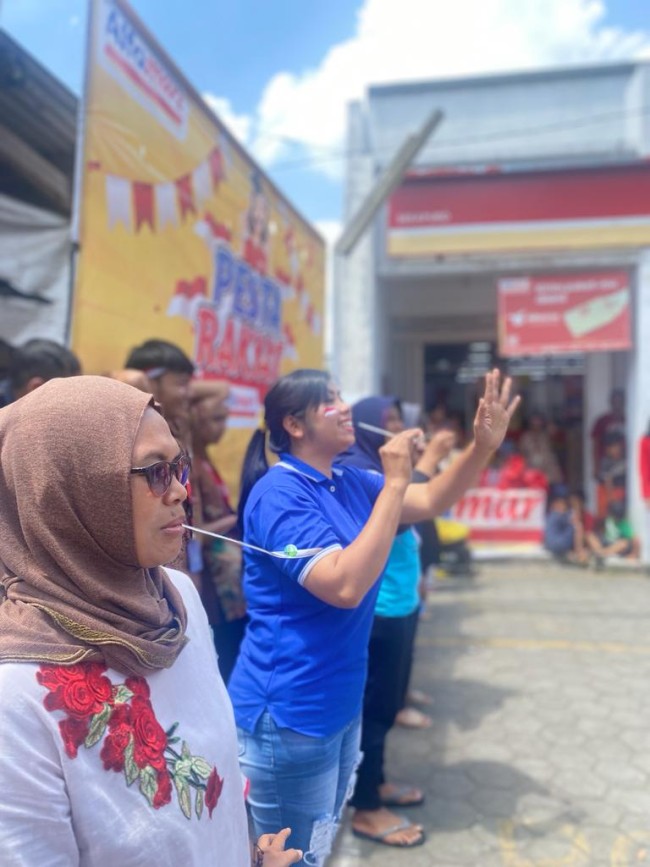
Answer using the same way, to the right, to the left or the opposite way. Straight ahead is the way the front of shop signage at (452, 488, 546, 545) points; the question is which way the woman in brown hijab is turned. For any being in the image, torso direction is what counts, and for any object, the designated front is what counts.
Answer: to the left

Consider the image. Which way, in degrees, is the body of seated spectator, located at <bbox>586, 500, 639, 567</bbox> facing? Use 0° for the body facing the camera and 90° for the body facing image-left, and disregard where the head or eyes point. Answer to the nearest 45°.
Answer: approximately 0°

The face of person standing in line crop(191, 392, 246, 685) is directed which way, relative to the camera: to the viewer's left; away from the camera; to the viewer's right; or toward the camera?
to the viewer's right

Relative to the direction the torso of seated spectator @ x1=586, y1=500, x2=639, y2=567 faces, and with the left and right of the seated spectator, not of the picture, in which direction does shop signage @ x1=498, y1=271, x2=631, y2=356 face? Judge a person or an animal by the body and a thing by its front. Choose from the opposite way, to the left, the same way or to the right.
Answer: the same way

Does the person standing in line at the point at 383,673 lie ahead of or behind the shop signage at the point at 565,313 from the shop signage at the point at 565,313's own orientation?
ahead

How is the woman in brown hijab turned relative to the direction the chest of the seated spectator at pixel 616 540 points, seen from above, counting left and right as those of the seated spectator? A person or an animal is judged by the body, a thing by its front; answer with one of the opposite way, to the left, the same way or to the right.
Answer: to the left

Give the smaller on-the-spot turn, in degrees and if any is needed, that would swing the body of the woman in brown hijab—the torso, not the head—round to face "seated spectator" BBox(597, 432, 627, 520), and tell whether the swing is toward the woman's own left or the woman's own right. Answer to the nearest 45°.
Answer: approximately 90° to the woman's own left

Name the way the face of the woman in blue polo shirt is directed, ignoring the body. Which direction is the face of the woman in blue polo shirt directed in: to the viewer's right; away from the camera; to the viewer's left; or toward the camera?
to the viewer's right

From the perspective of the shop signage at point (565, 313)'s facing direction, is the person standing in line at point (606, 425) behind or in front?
behind

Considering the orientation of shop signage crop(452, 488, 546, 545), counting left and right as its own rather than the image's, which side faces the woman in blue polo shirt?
front

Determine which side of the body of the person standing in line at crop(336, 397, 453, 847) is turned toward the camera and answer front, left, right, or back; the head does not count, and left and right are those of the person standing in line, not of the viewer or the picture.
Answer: right

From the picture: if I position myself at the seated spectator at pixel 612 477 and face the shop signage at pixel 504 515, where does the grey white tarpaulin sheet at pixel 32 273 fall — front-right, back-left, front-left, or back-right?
front-left

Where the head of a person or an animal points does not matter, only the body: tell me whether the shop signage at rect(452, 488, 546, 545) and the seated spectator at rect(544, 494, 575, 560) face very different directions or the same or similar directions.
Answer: same or similar directions

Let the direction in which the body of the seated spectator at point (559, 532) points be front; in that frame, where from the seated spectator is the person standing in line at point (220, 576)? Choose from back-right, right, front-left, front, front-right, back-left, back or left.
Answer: front

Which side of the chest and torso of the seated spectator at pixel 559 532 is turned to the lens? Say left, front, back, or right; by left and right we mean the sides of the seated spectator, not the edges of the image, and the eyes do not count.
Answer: front

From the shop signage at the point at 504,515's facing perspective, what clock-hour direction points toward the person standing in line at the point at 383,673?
The person standing in line is roughly at 12 o'clock from the shop signage.

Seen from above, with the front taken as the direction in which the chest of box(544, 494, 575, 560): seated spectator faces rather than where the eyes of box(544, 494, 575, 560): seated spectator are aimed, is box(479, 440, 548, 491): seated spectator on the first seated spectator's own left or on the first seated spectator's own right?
on the first seated spectator's own right
